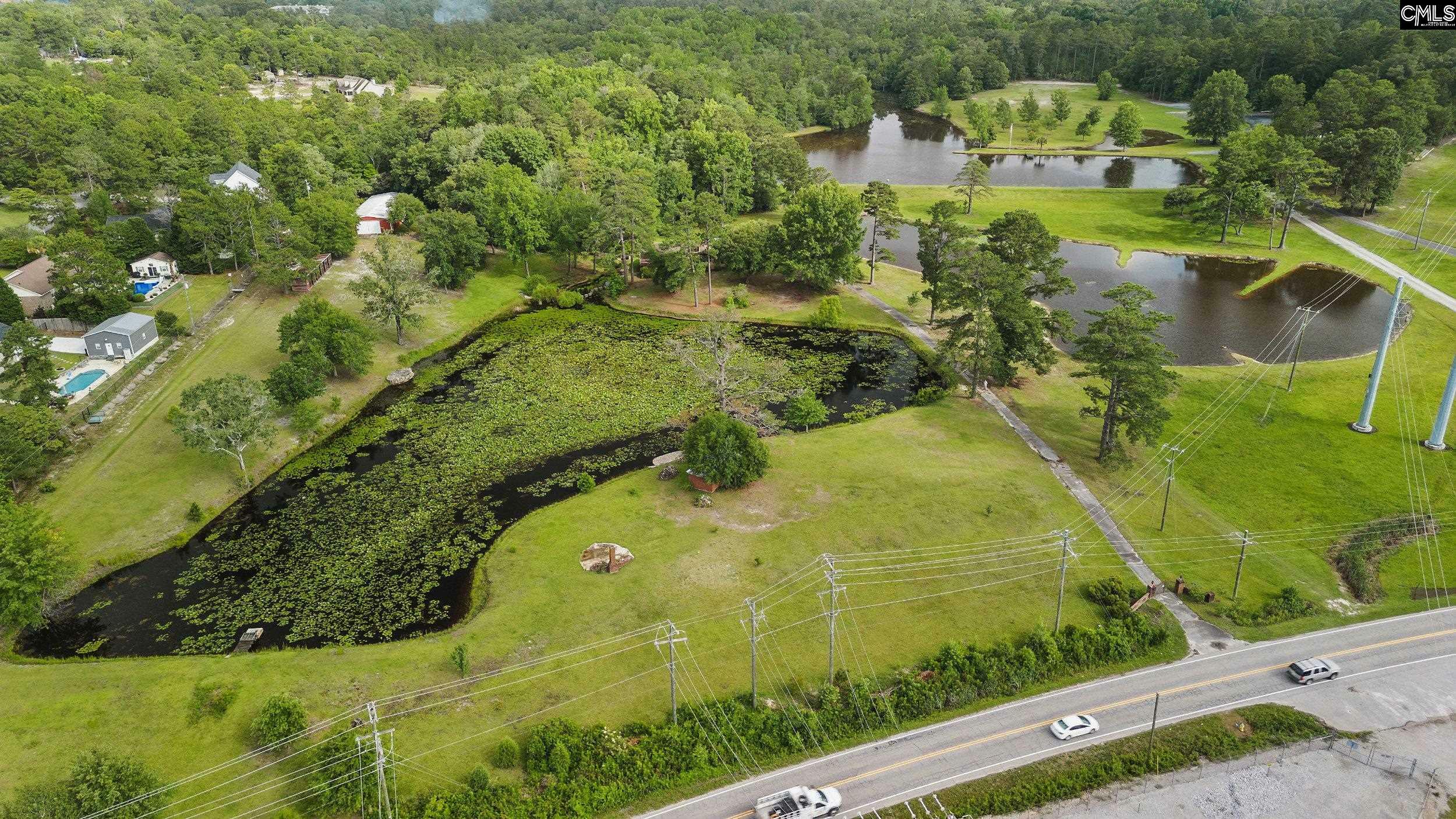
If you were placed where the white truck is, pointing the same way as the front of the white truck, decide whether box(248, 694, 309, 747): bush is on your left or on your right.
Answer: on your left

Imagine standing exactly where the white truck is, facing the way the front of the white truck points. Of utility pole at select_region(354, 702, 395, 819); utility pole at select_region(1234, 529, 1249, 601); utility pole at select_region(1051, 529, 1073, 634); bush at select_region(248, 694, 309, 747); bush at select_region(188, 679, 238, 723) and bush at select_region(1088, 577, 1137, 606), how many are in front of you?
3

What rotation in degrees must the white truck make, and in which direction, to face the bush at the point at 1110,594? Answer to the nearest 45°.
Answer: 0° — it already faces it

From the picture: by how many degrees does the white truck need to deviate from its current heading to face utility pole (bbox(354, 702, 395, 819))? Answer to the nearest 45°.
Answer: approximately 135° to its left

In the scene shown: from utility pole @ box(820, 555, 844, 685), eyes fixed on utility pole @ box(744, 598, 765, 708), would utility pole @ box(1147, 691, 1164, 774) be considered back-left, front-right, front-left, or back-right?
back-left

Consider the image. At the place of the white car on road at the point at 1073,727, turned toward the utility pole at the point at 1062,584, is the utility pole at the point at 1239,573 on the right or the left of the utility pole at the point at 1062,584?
right

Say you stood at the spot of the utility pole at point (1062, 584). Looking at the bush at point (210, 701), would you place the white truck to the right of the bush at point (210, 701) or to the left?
left

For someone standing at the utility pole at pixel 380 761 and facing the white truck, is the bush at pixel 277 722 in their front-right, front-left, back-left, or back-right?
back-left

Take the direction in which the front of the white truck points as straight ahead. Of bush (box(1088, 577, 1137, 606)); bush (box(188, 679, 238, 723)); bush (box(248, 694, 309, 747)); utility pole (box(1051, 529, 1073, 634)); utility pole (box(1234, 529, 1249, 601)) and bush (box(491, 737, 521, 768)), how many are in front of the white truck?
3

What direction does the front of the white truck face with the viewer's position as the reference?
facing away from the viewer and to the right of the viewer

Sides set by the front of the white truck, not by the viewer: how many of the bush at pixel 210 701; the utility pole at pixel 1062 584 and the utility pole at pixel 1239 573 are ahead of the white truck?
2
